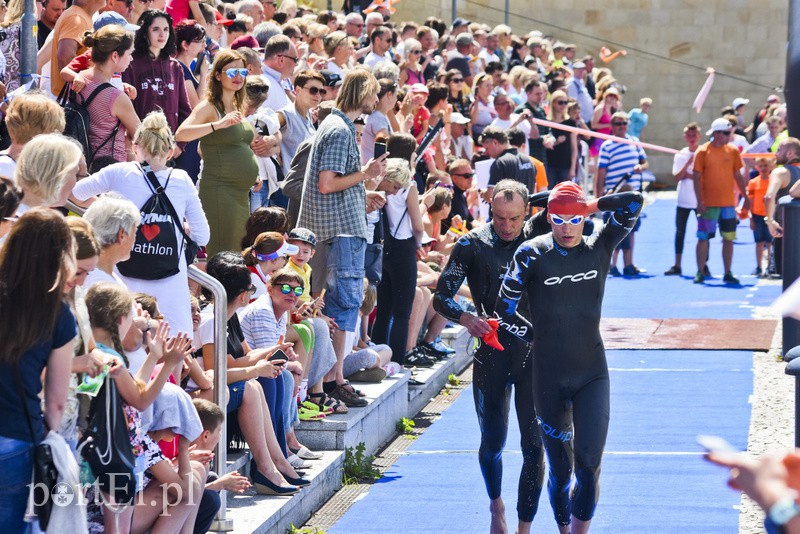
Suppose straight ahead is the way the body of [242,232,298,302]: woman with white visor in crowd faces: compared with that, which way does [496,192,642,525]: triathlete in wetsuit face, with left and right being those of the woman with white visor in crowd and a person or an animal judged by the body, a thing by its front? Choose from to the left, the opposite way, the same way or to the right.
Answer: to the right

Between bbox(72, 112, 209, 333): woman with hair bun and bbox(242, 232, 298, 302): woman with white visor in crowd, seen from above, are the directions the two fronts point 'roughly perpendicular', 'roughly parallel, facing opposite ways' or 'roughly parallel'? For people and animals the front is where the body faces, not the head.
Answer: roughly perpendicular

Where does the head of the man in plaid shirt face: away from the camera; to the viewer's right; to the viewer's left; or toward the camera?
to the viewer's right

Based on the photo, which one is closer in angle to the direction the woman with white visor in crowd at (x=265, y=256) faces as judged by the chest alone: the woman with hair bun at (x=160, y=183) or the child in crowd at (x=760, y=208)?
the child in crowd

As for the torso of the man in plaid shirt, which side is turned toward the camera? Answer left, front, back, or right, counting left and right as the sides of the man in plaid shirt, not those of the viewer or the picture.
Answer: right

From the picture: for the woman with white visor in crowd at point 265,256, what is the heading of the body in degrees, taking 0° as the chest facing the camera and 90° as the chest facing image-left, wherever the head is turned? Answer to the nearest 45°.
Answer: approximately 270°

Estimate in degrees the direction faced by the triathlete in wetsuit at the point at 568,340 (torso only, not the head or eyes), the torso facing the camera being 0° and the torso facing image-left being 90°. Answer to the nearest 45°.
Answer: approximately 0°

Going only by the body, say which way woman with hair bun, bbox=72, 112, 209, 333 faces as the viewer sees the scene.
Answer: away from the camera

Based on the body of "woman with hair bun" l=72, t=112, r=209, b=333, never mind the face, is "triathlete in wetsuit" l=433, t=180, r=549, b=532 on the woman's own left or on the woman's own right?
on the woman's own right

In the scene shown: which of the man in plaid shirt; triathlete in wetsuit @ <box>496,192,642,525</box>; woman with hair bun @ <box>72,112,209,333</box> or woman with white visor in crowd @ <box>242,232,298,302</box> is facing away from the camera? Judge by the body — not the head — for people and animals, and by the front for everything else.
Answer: the woman with hair bun

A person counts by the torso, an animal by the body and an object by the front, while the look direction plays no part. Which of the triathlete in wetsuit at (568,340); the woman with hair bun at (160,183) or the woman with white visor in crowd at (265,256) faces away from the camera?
the woman with hair bun

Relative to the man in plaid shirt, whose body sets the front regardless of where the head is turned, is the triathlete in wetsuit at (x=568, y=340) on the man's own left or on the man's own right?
on the man's own right
